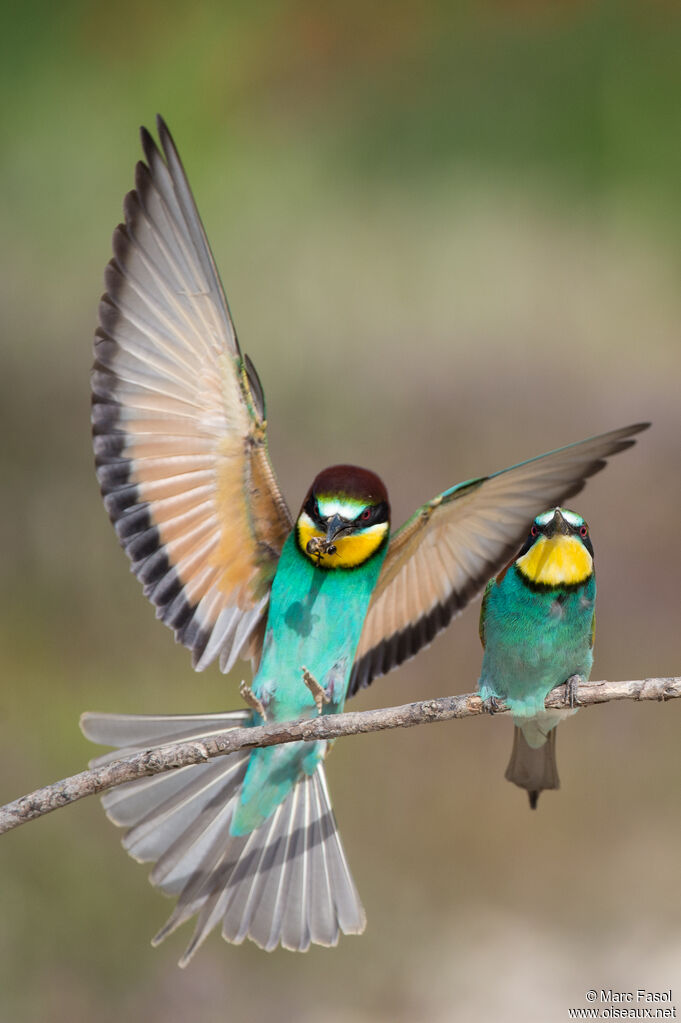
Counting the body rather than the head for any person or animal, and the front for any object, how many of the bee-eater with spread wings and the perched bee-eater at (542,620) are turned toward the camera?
2

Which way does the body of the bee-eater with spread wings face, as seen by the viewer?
toward the camera
